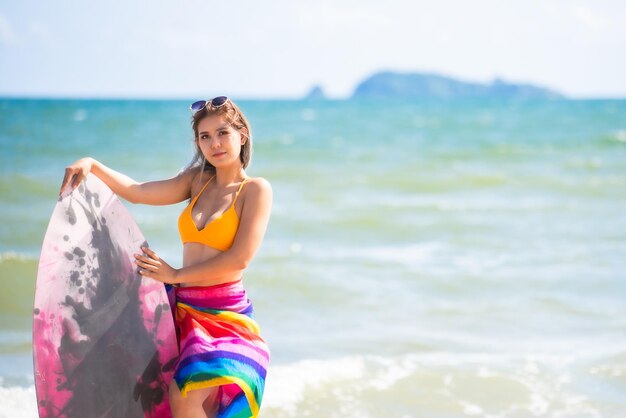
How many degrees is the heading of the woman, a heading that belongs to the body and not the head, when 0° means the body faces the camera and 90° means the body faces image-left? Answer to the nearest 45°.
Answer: approximately 45°
